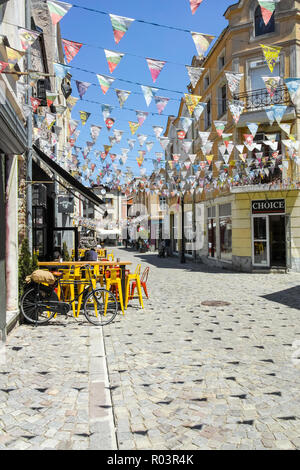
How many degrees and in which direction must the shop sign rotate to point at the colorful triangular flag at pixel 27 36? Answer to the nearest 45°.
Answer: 0° — it already faces it

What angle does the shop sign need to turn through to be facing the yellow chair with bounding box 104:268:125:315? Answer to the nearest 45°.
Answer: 0° — it already faces it

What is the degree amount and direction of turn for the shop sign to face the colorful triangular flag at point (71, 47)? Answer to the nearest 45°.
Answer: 0° — it already faces it

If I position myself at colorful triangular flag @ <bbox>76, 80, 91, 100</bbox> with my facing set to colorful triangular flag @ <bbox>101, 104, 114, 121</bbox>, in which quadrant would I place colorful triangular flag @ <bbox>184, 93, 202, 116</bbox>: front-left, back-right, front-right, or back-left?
front-right

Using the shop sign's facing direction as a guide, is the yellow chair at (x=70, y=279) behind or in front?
in front

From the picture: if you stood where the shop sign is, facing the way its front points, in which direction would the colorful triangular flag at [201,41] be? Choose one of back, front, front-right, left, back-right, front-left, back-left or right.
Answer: front

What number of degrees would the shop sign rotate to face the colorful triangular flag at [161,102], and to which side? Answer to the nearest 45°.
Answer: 0° — it already faces it

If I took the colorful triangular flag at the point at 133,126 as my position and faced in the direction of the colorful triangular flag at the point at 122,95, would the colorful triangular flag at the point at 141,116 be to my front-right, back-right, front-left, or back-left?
front-left

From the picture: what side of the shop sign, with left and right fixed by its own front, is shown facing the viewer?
front
